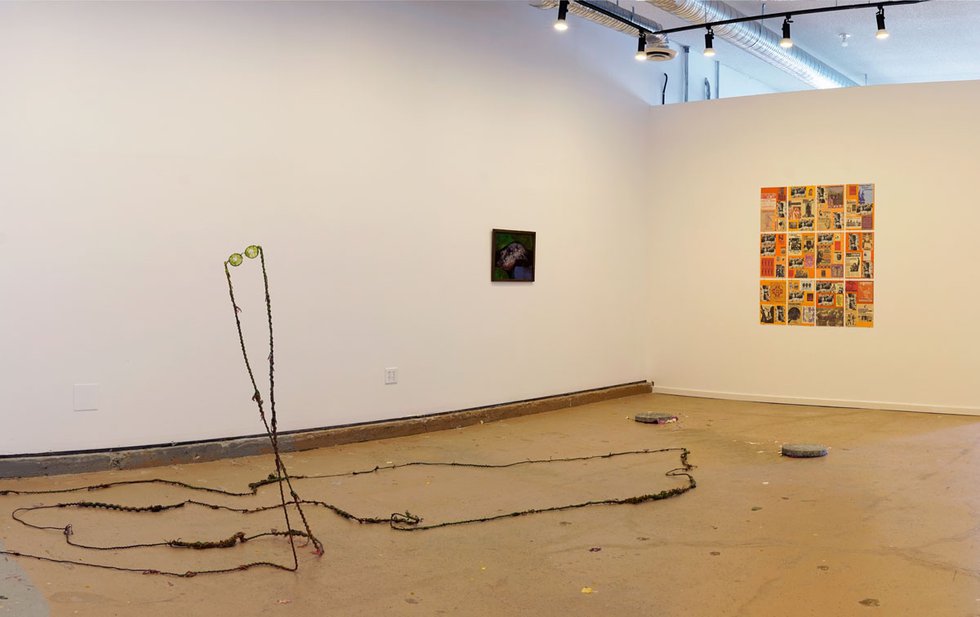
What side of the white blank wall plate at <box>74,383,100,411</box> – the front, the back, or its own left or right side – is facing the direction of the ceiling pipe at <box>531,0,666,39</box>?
left

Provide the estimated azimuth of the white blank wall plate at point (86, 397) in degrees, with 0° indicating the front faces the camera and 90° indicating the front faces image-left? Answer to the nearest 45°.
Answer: approximately 0°

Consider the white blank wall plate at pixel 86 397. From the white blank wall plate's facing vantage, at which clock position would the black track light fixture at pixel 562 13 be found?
The black track light fixture is roughly at 9 o'clock from the white blank wall plate.

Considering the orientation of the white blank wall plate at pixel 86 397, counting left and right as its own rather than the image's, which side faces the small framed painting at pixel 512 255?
left

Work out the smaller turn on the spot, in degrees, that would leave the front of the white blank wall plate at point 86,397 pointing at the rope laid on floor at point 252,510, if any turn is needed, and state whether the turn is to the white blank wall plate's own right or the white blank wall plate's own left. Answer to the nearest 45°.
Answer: approximately 45° to the white blank wall plate's own left
